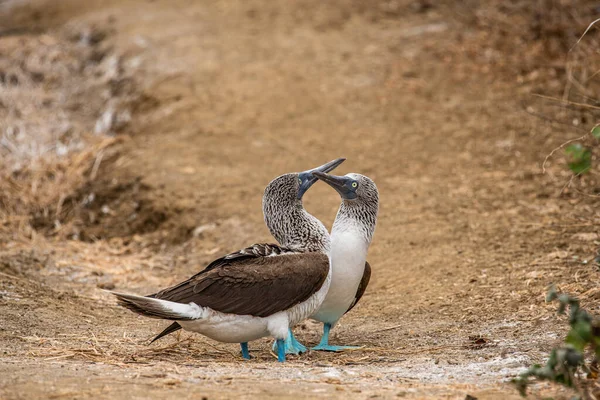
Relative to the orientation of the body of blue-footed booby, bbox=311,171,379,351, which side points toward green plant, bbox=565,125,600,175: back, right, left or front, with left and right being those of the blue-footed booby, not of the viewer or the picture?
back

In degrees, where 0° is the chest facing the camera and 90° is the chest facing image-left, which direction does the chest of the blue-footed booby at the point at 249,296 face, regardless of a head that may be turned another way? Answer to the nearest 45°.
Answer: approximately 270°

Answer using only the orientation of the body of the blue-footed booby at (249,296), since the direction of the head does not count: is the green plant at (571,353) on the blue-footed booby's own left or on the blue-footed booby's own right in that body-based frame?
on the blue-footed booby's own right

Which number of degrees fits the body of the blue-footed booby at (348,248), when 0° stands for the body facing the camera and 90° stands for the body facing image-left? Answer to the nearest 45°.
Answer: approximately 45°

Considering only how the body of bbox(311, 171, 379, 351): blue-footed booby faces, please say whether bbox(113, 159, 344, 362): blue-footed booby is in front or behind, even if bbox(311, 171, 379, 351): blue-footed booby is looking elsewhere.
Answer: in front

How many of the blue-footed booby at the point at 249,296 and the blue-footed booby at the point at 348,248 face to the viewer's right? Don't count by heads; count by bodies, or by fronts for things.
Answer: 1

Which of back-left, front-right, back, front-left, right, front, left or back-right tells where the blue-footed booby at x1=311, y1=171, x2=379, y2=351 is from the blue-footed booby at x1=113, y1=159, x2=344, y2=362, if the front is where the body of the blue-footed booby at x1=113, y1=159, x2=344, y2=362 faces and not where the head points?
front-left
